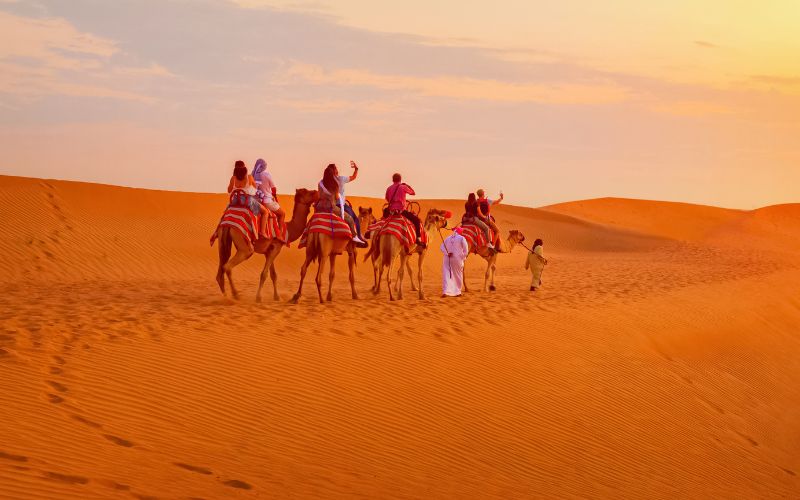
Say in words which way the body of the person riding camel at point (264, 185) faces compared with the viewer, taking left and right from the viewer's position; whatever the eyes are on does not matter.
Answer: facing away from the viewer and to the right of the viewer

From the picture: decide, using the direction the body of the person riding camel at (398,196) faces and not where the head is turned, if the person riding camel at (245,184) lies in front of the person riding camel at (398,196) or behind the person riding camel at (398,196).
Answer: behind

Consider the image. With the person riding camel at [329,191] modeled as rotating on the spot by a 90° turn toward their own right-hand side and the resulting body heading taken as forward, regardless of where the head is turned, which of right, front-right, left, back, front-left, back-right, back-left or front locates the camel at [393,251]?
left

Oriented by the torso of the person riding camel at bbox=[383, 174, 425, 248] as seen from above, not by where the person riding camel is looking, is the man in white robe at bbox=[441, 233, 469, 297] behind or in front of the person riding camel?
in front

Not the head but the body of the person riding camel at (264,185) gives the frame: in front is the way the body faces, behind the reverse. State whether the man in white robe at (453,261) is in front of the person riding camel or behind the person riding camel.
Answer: in front

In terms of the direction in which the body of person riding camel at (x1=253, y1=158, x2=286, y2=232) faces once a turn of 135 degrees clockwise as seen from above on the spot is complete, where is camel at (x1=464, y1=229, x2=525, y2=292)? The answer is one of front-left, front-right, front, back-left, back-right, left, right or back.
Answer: back-left

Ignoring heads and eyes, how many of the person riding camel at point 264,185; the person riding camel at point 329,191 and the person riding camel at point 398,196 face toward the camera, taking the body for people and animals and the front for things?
0

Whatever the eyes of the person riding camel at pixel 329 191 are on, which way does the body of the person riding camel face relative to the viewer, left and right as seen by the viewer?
facing away from the viewer and to the right of the viewer

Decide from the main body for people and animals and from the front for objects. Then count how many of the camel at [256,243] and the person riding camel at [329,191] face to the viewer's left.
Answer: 0

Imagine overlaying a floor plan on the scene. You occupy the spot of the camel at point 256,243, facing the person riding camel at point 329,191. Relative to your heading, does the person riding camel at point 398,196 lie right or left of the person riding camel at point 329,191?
left

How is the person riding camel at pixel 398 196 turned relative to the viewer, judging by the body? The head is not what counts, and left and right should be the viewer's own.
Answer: facing away from the viewer and to the right of the viewer

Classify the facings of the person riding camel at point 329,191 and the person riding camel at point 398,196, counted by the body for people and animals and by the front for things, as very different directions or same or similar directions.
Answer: same or similar directions

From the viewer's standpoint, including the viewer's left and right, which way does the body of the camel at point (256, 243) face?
facing away from the viewer and to the right of the viewer
